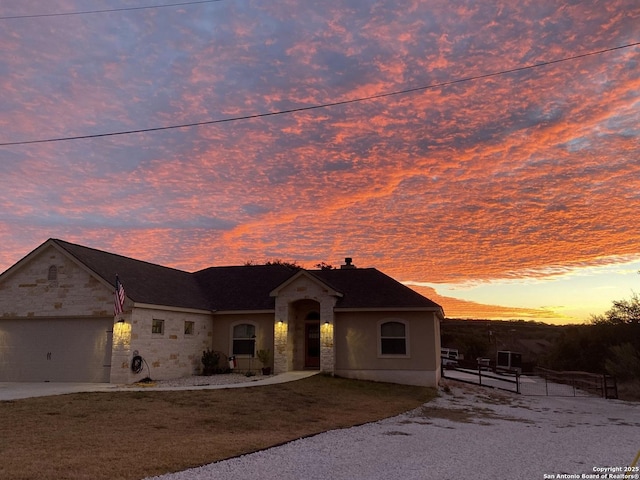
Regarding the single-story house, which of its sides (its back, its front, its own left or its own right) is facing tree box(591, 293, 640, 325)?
left

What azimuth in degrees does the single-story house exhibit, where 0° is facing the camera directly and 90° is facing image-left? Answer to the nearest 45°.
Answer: approximately 0°
